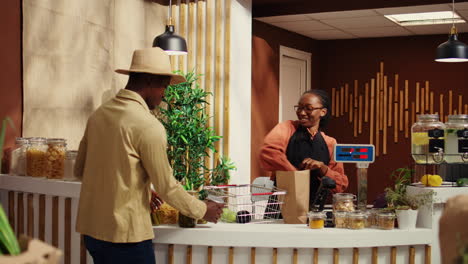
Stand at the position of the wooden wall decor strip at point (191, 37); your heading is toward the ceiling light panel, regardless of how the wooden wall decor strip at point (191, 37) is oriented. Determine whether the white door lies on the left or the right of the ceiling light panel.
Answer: left

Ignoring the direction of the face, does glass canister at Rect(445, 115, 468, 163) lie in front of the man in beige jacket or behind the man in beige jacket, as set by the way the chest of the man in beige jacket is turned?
in front

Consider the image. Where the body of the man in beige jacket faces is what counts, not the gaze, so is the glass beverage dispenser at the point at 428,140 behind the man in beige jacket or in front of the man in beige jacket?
in front

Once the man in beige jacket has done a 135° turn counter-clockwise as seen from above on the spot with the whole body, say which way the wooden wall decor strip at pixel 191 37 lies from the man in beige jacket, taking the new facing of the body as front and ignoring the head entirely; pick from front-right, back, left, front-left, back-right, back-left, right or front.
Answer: right

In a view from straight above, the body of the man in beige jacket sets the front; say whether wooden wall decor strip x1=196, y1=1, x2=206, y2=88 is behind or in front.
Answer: in front

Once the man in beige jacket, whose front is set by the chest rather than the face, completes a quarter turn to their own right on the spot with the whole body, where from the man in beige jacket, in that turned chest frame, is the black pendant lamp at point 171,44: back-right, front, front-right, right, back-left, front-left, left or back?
back-left

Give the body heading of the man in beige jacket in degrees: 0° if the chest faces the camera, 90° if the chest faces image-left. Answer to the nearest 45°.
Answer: approximately 225°

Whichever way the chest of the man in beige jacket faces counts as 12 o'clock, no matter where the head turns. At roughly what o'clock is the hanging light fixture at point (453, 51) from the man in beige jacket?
The hanging light fixture is roughly at 12 o'clock from the man in beige jacket.

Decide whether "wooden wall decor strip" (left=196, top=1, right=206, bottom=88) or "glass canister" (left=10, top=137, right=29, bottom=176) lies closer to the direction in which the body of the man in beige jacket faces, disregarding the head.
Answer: the wooden wall decor strip

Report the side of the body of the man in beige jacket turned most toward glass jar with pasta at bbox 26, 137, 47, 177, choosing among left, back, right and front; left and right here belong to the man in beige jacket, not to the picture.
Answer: left

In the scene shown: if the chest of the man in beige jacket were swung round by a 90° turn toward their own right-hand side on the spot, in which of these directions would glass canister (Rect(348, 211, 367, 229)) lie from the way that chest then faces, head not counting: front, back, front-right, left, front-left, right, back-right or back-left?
front-left

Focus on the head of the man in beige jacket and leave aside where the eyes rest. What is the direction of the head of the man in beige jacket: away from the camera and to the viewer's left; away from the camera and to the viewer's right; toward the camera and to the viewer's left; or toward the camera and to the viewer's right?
away from the camera and to the viewer's right
